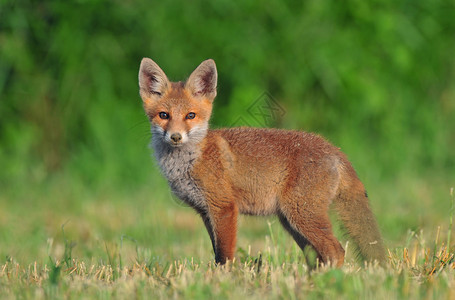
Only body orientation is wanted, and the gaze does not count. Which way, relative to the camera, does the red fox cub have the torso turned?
to the viewer's left
